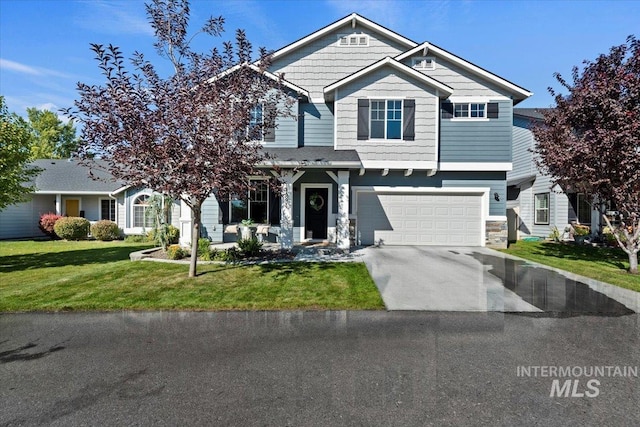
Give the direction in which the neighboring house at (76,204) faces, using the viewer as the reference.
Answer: facing the viewer

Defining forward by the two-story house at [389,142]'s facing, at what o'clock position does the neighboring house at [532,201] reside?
The neighboring house is roughly at 8 o'clock from the two-story house.

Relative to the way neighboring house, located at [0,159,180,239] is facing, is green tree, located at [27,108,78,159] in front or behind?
behind

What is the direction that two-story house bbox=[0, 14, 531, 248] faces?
toward the camera

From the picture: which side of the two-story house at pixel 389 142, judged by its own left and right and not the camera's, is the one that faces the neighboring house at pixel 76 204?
right

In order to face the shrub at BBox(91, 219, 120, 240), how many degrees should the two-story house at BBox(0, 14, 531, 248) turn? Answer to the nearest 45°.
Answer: approximately 90° to its right

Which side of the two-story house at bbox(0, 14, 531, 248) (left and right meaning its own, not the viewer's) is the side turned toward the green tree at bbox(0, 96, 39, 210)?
right

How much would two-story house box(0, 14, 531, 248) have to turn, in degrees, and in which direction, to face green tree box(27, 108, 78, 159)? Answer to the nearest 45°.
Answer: approximately 135° to its right

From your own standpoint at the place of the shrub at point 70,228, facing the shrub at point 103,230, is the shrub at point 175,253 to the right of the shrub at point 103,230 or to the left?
right

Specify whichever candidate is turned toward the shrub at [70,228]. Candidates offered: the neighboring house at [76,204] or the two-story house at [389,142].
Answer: the neighboring house

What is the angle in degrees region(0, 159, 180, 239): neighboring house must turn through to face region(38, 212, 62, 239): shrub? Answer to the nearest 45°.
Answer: approximately 45° to its right

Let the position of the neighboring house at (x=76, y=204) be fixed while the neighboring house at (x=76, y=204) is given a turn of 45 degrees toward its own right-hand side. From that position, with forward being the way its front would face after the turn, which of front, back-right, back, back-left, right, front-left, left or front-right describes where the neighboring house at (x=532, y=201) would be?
left

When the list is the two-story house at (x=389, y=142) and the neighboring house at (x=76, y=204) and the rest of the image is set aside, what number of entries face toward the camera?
2

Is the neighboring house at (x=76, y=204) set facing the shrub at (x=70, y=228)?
yes

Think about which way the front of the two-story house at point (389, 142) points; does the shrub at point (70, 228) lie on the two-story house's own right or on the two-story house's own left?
on the two-story house's own right
